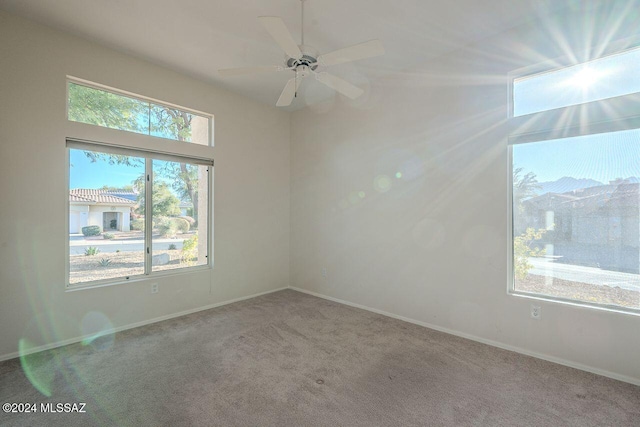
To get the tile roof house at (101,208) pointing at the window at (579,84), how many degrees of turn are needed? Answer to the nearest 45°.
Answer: approximately 45° to its left

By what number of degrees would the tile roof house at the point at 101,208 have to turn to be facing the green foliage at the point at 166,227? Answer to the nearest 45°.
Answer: approximately 90° to its left

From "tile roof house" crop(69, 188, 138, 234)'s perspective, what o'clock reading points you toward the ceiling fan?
The ceiling fan is roughly at 11 o'clock from the tile roof house.

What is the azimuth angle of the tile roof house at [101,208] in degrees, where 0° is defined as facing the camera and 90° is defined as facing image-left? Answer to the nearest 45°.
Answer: approximately 0°

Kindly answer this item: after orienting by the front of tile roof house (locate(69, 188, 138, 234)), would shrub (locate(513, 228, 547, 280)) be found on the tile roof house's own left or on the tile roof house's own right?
on the tile roof house's own left
